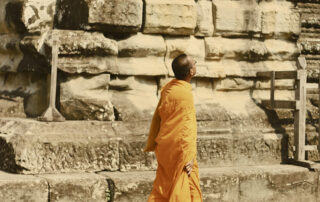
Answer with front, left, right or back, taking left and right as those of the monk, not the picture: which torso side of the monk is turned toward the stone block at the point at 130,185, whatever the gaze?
left

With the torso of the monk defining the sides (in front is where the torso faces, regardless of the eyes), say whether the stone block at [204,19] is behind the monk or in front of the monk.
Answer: in front

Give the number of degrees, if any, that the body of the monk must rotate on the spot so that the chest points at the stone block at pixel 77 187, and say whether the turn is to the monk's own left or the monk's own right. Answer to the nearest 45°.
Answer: approximately 135° to the monk's own left

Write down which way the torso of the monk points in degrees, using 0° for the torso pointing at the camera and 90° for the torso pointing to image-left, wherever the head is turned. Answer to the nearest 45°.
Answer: approximately 225°

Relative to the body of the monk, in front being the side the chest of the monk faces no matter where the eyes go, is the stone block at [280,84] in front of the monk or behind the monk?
in front

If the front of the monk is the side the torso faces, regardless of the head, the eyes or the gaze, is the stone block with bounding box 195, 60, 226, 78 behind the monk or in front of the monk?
in front

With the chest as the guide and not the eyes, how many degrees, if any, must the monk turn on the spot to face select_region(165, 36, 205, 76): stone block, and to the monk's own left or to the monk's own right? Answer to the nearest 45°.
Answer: approximately 45° to the monk's own left

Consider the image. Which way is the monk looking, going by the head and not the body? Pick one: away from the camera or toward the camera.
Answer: away from the camera
